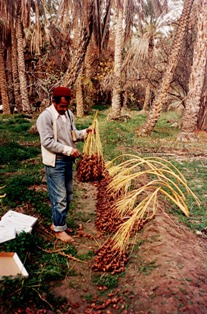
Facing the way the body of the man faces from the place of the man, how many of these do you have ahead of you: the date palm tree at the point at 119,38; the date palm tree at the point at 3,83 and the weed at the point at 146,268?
1

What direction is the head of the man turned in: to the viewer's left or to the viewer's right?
to the viewer's right

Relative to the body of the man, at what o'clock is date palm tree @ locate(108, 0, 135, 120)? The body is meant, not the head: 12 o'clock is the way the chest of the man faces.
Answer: The date palm tree is roughly at 8 o'clock from the man.

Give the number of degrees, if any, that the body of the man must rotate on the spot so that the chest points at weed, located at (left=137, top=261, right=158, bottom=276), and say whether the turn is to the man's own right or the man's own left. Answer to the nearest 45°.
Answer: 0° — they already face it

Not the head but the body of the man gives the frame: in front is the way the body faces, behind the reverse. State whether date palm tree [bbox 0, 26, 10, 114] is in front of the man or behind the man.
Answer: behind

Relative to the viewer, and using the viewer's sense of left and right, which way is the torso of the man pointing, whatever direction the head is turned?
facing the viewer and to the right of the viewer
